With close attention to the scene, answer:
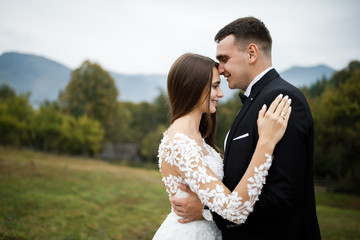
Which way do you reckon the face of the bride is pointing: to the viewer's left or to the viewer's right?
to the viewer's right

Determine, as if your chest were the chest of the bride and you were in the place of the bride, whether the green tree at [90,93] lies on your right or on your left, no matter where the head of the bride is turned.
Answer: on your left

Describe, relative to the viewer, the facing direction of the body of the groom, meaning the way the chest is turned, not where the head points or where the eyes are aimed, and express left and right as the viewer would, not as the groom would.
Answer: facing to the left of the viewer

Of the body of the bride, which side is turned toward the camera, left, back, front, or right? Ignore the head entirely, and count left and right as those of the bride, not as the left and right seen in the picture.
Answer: right

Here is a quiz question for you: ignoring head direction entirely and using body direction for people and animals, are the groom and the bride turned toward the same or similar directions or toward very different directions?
very different directions

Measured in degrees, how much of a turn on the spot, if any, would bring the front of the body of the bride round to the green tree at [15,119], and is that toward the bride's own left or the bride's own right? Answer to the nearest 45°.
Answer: approximately 135° to the bride's own left

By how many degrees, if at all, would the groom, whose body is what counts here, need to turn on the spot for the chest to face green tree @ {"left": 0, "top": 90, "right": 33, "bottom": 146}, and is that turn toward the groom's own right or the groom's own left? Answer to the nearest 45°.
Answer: approximately 45° to the groom's own right

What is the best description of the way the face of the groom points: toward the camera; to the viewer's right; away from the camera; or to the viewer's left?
to the viewer's left
